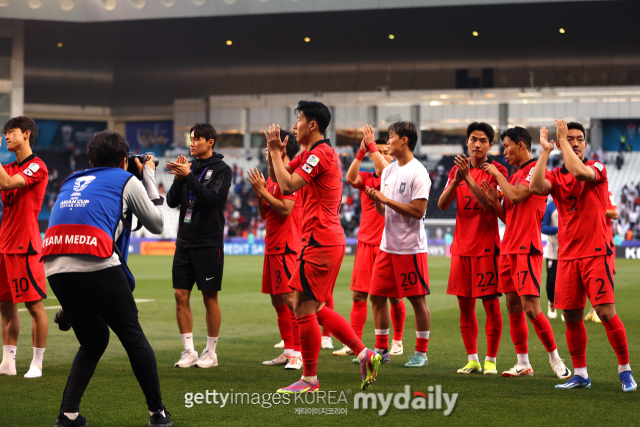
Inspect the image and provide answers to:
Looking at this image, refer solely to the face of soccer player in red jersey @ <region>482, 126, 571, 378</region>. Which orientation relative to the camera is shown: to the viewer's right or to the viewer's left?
to the viewer's left

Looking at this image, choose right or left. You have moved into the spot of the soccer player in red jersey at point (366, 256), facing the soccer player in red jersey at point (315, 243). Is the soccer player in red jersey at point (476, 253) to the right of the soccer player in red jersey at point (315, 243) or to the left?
left

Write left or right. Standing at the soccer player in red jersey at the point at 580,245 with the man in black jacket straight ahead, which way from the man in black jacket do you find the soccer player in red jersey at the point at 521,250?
right

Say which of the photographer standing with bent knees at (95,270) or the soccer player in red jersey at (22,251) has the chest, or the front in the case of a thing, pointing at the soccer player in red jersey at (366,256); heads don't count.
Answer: the photographer standing with bent knees

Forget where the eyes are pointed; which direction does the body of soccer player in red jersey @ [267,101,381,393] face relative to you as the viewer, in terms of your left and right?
facing to the left of the viewer

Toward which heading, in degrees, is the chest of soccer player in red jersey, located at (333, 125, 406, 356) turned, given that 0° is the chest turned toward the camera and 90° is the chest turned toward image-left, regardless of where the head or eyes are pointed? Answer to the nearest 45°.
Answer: approximately 45°

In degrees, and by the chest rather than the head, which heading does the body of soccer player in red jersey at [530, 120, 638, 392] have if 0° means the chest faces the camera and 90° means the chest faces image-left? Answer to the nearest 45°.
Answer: approximately 45°

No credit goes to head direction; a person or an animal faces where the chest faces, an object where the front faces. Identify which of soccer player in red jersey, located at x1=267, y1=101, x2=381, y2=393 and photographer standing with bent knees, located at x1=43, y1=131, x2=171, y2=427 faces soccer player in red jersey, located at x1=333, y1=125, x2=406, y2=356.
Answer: the photographer standing with bent knees

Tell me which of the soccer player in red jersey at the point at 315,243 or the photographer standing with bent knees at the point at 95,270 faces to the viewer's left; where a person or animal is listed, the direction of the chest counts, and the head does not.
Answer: the soccer player in red jersey
